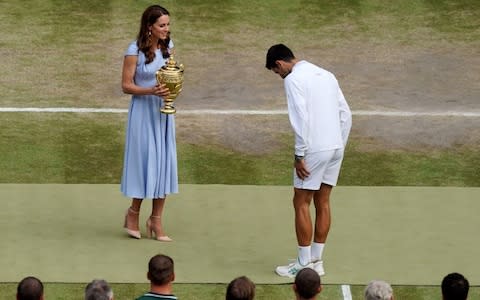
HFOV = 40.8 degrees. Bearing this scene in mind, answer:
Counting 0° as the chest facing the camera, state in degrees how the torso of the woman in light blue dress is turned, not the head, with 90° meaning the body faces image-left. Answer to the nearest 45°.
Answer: approximately 315°

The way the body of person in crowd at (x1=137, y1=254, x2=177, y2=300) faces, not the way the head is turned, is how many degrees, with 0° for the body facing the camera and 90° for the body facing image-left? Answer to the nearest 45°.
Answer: approximately 180°

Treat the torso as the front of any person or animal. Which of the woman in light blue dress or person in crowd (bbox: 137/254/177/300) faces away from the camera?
the person in crowd

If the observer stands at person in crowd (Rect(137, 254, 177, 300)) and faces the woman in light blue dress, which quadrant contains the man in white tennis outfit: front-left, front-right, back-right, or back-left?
front-right

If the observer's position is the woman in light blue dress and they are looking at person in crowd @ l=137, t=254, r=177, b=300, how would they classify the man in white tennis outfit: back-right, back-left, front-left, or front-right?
front-left

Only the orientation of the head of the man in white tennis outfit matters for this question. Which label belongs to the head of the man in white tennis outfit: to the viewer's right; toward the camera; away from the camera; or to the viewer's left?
to the viewer's left

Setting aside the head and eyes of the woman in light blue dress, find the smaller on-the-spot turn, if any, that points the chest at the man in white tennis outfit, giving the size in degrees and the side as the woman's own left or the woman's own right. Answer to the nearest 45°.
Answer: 0° — they already face them

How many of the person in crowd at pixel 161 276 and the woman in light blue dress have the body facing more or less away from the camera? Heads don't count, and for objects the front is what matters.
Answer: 1

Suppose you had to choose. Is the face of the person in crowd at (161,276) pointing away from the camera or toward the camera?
away from the camera
